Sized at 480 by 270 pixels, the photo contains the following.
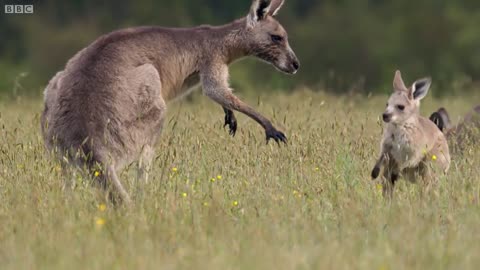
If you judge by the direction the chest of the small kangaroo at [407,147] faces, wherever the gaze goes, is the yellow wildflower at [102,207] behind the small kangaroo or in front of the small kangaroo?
in front

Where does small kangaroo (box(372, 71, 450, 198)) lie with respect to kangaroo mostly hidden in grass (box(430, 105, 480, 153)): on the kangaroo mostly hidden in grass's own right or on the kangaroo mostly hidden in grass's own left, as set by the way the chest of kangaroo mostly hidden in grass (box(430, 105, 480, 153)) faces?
on the kangaroo mostly hidden in grass's own left

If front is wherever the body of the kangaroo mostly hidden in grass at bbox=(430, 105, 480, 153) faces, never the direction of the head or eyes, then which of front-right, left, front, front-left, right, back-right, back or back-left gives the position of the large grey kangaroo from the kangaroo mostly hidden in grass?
front-left

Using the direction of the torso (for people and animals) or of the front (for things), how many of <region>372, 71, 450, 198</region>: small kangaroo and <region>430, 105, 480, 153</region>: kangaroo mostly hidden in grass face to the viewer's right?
0

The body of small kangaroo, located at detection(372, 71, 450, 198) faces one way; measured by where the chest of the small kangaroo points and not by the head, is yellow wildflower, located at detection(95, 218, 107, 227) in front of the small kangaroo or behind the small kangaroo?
in front

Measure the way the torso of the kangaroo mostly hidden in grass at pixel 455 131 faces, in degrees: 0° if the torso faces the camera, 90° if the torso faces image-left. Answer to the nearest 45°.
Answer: approximately 90°

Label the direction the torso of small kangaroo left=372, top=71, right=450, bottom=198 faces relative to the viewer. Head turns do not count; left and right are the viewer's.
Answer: facing the viewer and to the left of the viewer
